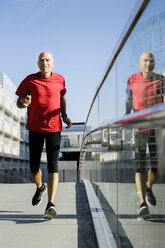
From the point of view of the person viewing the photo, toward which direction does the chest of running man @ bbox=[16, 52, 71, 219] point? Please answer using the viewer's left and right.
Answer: facing the viewer

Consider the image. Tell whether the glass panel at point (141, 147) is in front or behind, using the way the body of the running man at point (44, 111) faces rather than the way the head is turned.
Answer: in front
